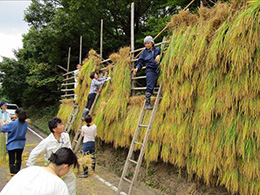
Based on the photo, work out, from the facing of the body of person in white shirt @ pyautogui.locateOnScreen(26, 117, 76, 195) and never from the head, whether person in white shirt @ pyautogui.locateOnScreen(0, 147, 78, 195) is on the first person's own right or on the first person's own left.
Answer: on the first person's own right

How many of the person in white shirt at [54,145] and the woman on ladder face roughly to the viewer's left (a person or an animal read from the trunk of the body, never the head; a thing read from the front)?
0

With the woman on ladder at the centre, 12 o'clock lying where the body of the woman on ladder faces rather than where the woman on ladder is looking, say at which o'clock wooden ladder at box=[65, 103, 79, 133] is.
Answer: The wooden ladder is roughly at 8 o'clock from the woman on ladder.

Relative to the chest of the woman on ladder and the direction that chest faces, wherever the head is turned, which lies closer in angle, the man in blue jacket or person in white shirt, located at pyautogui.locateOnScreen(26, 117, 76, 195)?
the man in blue jacket

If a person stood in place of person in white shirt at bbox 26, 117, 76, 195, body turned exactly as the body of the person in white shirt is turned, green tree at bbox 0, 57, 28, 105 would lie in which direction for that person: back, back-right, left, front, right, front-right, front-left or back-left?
back-left

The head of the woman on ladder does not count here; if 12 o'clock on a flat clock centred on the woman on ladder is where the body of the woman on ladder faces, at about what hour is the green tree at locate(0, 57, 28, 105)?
The green tree is roughly at 8 o'clock from the woman on ladder.

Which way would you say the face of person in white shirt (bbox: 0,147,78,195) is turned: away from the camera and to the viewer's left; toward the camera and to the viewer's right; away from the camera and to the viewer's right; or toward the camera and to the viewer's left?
away from the camera and to the viewer's right

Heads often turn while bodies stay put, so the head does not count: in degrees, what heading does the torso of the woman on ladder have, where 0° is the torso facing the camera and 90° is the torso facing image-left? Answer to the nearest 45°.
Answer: approximately 270°
